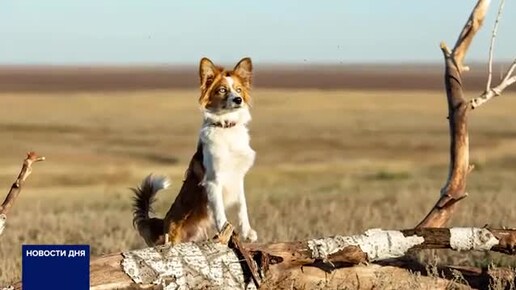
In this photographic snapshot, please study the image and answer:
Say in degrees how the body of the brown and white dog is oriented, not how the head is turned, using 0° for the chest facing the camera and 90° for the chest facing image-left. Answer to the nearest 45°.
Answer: approximately 315°

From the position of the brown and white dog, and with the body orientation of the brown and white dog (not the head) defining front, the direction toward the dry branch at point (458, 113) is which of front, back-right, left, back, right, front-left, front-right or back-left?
front-left
